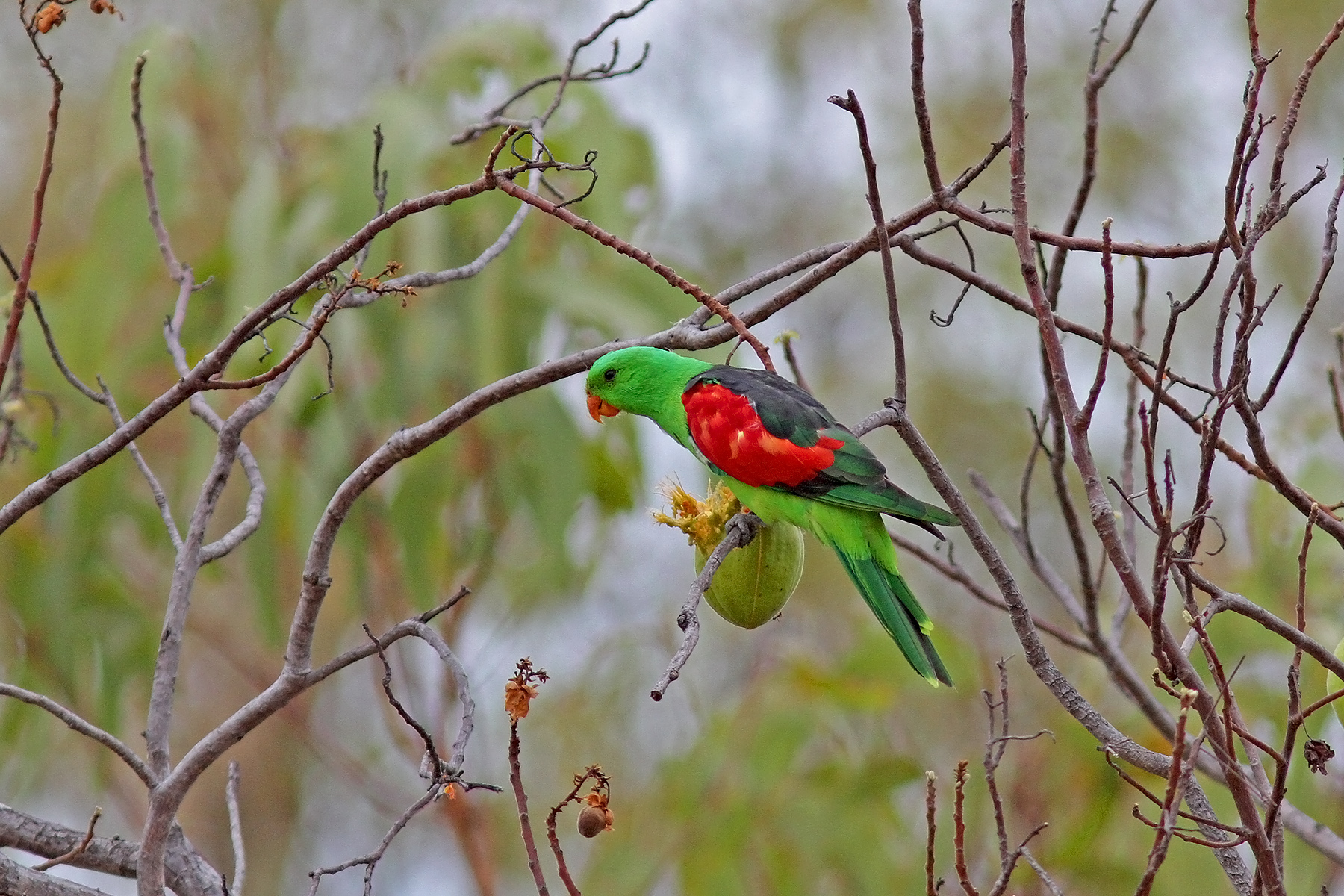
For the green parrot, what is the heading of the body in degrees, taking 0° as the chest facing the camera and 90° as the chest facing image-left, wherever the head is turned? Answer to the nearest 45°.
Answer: approximately 90°
